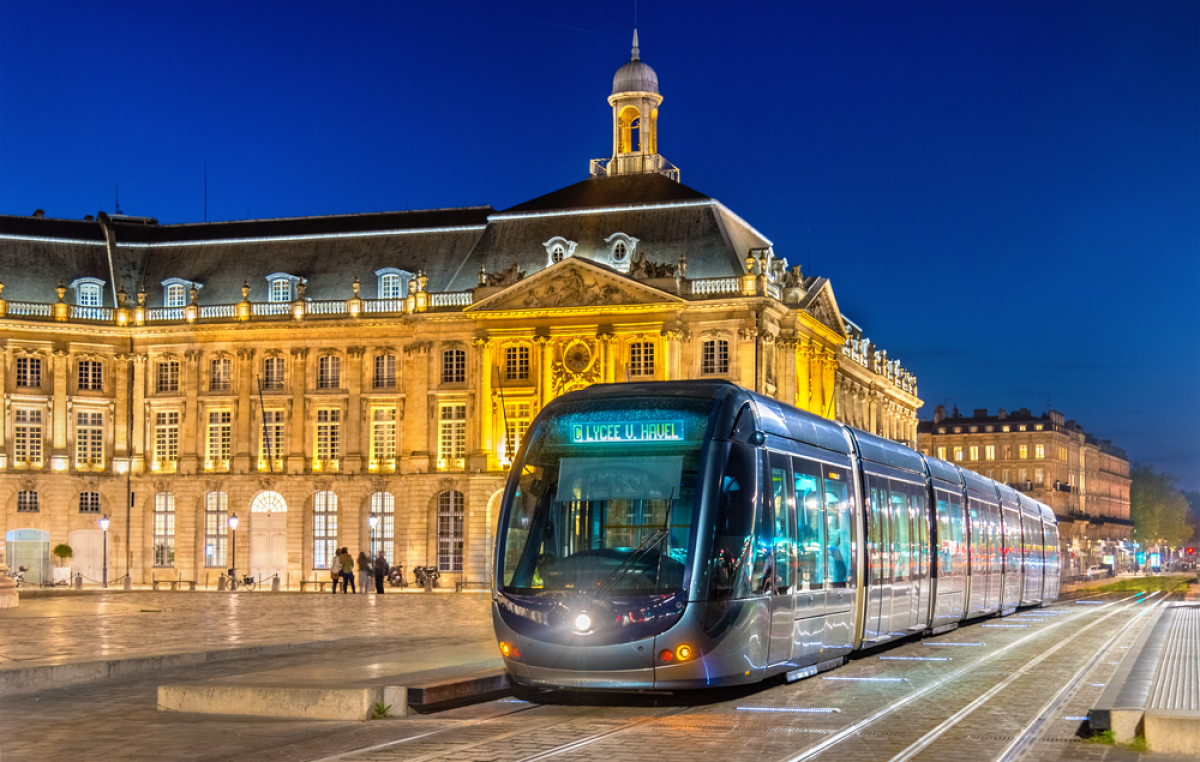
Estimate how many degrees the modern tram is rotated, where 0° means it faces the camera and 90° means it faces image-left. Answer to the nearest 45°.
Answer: approximately 45°
